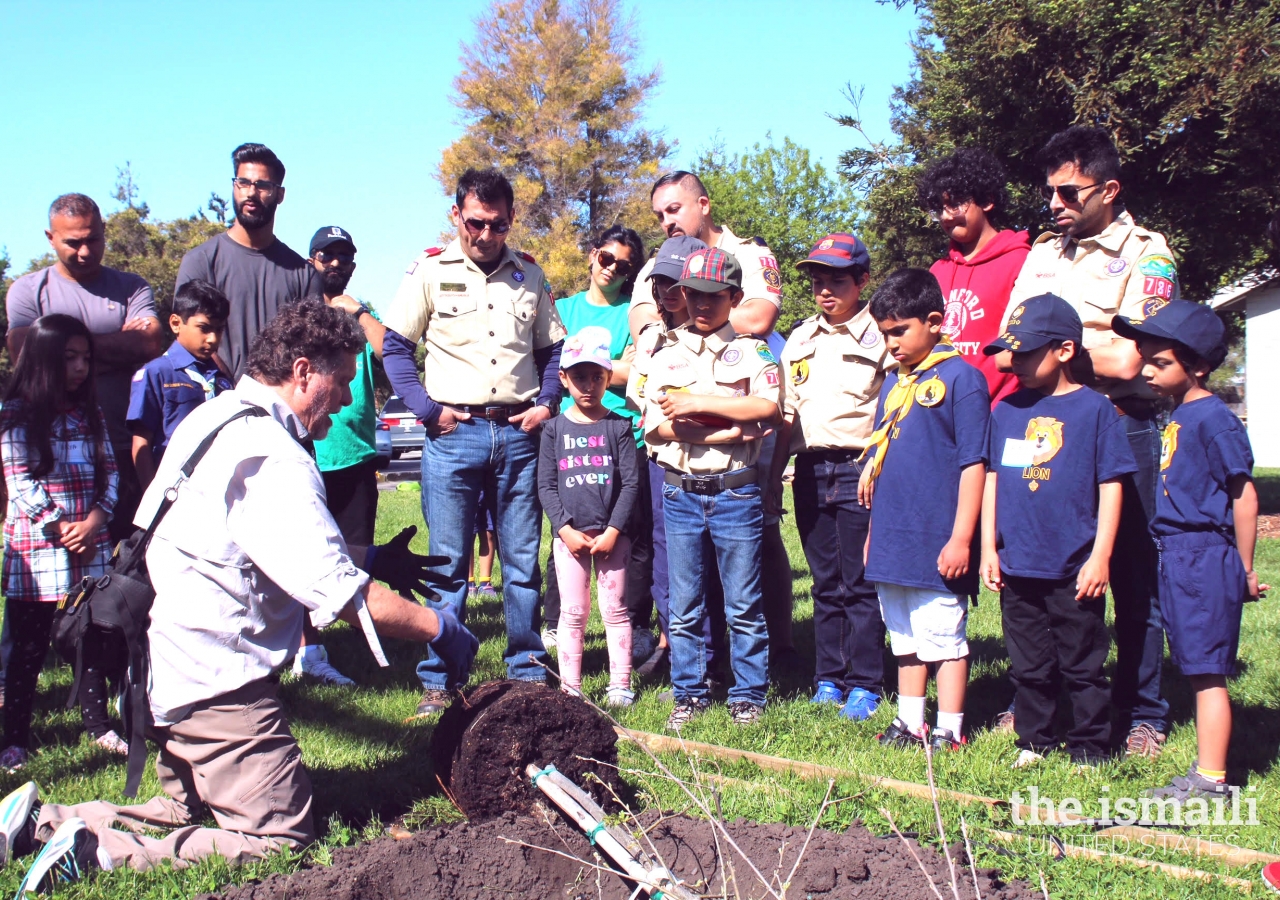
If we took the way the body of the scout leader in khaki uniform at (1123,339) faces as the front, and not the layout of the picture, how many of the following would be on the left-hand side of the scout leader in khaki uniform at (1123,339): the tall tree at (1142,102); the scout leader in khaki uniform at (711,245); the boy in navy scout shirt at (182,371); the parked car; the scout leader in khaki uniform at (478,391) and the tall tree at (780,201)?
0

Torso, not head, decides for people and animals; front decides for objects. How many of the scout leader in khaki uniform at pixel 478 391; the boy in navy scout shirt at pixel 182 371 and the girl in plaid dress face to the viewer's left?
0

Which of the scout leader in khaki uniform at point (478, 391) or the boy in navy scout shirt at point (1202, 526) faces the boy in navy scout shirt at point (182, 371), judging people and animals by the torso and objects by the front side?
the boy in navy scout shirt at point (1202, 526)

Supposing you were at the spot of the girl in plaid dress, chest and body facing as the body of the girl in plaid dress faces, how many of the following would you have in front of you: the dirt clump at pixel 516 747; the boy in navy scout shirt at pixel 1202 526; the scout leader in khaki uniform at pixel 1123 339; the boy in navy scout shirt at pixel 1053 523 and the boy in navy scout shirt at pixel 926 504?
5

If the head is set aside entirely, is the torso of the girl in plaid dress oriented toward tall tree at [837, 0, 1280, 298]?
no

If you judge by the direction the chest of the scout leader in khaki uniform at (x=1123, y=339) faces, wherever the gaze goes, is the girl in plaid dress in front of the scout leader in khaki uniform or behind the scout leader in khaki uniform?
in front

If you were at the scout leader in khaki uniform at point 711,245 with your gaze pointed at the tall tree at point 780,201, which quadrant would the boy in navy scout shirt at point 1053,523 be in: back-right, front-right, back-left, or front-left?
back-right

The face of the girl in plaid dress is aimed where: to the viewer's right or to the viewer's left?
to the viewer's right

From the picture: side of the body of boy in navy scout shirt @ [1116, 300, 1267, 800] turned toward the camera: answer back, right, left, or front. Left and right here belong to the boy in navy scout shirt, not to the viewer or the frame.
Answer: left

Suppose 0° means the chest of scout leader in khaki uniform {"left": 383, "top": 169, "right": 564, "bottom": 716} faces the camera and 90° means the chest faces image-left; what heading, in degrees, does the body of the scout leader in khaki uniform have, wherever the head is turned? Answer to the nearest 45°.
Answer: approximately 0°

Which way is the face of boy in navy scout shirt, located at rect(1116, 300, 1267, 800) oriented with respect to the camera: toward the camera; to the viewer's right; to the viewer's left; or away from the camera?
to the viewer's left

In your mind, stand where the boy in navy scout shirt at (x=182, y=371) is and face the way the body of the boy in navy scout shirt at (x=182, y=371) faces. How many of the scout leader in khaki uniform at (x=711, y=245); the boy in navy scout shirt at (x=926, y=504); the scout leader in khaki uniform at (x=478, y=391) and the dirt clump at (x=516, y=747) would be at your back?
0

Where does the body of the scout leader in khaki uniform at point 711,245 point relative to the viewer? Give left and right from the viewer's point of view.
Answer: facing the viewer and to the left of the viewer

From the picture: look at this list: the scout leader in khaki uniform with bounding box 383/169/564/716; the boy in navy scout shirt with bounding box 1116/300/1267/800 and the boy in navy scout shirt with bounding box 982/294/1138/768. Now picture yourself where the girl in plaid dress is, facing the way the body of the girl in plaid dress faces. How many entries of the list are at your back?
0

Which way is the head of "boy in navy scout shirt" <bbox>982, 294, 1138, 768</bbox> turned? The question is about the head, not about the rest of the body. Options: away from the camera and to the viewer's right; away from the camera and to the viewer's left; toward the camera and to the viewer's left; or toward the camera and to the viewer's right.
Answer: toward the camera and to the viewer's left

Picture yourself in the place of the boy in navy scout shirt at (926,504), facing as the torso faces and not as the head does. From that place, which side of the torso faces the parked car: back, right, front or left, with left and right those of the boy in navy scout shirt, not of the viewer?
right

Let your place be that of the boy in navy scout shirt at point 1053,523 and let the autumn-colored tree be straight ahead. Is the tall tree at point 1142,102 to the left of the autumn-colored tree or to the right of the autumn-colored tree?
right
